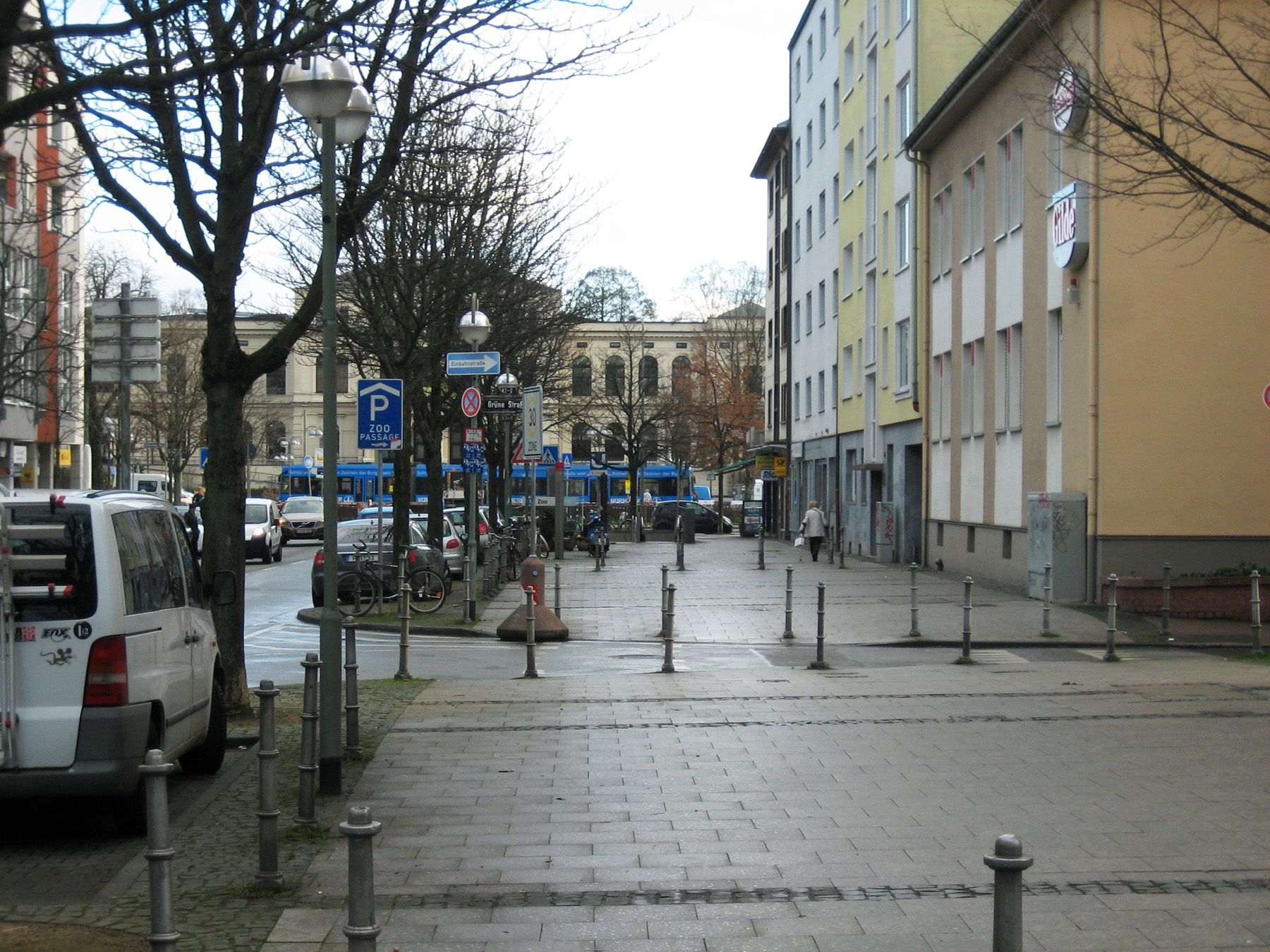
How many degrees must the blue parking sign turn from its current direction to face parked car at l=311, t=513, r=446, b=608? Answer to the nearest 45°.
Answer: approximately 180°

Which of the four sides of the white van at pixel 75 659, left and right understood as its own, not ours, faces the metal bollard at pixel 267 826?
back

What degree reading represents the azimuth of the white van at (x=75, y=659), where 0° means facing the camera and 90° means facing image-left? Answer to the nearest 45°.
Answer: approximately 225°
